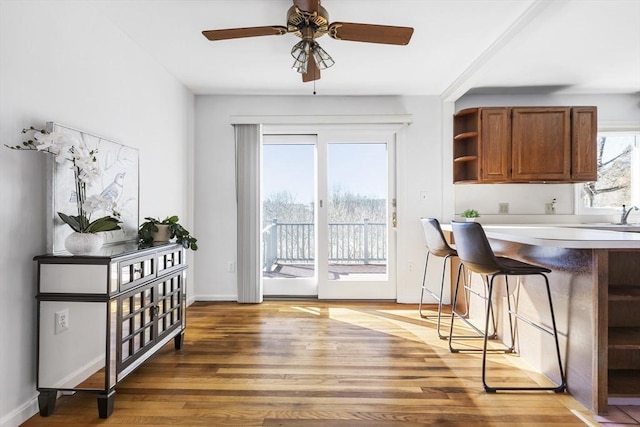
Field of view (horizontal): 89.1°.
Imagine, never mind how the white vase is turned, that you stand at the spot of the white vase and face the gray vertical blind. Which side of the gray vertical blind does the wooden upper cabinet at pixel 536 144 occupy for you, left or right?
right

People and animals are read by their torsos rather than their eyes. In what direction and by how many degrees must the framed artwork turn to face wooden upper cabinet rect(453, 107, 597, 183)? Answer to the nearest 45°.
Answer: approximately 45° to its left

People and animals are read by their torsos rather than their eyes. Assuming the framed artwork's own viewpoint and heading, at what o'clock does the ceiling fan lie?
The ceiling fan is roughly at 12 o'clock from the framed artwork.

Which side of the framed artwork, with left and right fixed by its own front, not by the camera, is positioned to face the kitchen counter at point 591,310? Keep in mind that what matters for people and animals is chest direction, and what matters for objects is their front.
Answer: front

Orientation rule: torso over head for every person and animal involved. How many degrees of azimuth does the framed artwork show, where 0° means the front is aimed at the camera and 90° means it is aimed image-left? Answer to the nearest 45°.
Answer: approximately 315°

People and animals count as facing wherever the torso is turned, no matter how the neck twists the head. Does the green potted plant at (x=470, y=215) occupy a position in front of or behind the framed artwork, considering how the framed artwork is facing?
in front

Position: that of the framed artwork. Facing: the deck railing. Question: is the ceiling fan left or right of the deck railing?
right

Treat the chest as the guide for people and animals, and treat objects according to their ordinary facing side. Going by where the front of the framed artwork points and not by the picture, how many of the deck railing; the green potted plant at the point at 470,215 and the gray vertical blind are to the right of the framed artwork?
0
